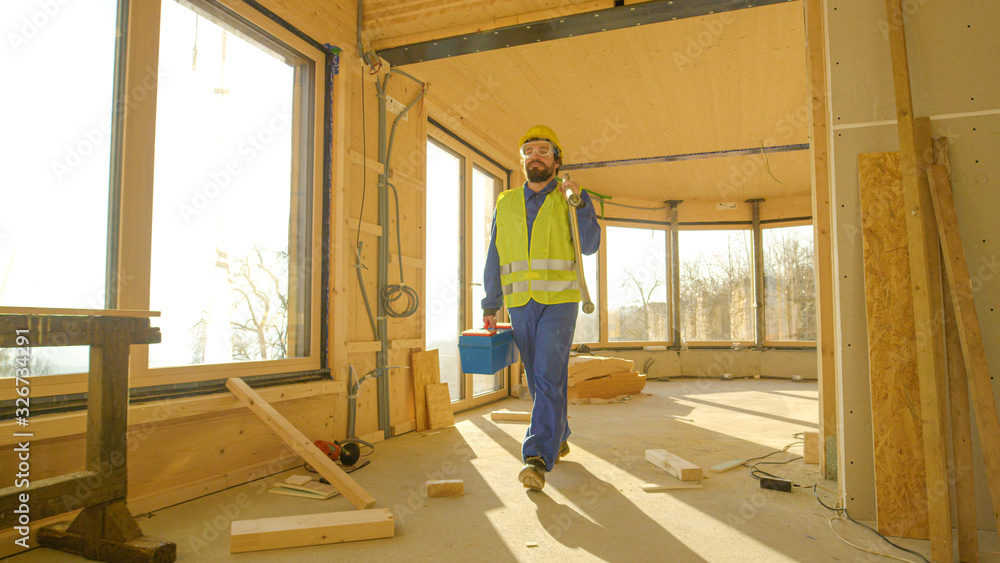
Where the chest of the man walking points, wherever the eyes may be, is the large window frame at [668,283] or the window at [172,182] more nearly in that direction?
the window

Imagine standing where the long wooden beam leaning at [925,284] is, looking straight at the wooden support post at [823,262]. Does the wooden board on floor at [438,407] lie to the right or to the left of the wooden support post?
left

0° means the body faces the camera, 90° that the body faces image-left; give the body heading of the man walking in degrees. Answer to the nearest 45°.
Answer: approximately 0°

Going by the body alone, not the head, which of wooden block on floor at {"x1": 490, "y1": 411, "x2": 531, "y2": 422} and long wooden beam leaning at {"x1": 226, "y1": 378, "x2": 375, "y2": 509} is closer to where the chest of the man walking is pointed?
the long wooden beam leaning

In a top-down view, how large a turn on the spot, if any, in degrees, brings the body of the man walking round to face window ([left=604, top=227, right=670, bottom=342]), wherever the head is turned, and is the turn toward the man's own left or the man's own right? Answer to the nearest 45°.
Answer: approximately 180°

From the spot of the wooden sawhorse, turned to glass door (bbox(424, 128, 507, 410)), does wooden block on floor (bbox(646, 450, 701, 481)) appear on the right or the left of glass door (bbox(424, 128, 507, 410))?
right

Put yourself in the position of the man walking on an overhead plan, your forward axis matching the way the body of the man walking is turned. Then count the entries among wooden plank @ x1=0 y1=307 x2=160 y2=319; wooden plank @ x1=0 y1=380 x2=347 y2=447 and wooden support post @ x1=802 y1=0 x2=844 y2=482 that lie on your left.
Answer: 1

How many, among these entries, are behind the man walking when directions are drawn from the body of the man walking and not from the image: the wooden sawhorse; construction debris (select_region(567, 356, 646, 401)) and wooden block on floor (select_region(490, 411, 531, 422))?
2

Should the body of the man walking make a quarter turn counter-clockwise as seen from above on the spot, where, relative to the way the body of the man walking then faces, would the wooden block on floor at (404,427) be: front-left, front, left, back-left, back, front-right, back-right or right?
back-left

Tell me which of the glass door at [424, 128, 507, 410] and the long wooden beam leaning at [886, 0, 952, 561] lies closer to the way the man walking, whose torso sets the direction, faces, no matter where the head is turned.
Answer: the long wooden beam leaning

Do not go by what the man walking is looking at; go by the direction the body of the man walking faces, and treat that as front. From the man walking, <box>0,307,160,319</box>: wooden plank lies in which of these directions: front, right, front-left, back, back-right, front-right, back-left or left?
front-right

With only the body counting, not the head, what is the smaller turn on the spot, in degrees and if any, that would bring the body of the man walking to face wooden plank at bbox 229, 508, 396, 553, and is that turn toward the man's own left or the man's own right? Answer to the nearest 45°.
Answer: approximately 45° to the man's own right

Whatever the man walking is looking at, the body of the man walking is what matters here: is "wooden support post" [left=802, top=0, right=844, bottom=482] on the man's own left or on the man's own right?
on the man's own left

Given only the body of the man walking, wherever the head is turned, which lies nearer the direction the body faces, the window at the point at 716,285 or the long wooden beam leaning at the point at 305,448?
the long wooden beam leaning

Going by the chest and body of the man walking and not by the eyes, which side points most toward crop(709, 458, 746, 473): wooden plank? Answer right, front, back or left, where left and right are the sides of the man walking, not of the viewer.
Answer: left

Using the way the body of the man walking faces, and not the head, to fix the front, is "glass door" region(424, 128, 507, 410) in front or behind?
behind
